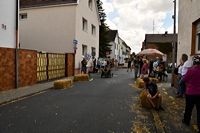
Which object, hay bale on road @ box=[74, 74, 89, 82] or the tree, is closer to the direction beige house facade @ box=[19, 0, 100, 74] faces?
the hay bale on road

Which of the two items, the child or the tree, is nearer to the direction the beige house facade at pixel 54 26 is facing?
the child

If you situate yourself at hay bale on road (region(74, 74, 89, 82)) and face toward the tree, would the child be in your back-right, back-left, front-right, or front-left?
back-right

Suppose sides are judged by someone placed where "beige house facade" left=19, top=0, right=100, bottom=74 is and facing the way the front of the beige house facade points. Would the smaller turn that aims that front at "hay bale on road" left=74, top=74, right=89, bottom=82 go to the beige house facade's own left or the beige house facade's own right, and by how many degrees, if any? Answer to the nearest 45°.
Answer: approximately 45° to the beige house facade's own right

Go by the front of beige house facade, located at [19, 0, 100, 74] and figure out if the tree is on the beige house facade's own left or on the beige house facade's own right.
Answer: on the beige house facade's own left

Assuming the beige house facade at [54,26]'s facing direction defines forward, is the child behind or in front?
in front

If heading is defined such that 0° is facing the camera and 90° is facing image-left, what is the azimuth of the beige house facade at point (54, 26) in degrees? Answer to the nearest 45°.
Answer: approximately 315°
